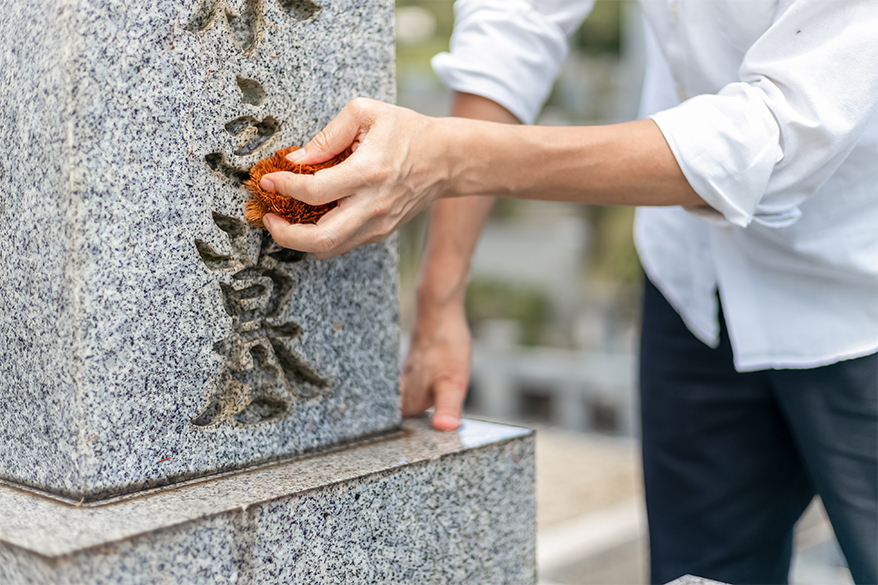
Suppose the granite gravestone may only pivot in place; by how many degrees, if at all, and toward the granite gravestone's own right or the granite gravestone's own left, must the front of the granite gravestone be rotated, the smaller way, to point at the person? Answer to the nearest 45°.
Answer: approximately 45° to the granite gravestone's own left

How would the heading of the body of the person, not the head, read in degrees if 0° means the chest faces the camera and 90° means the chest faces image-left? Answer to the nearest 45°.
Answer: approximately 45°

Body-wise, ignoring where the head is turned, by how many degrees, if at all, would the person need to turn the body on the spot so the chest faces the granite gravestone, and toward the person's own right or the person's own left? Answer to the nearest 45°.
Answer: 0° — they already face it

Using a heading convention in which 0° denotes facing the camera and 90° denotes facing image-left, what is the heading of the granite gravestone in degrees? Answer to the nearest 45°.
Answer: approximately 315°
